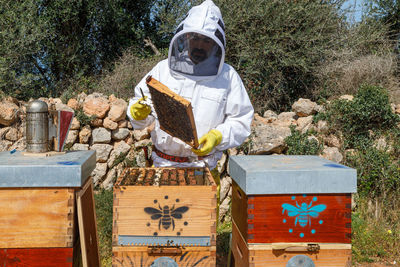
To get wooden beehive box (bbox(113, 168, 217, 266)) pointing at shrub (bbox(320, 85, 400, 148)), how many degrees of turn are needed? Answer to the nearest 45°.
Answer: approximately 135° to its left

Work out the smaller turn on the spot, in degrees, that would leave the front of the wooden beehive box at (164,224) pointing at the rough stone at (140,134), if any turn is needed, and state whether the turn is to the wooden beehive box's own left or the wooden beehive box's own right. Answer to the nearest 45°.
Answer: approximately 180°

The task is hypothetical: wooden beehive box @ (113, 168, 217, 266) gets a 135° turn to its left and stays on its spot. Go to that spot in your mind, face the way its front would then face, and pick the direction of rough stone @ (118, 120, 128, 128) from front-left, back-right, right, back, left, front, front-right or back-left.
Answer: front-left

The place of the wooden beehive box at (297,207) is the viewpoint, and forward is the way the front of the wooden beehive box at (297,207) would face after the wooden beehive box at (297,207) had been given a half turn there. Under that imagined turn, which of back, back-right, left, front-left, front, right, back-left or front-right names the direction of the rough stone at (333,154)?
front

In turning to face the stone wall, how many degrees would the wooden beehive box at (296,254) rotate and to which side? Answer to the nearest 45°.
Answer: approximately 135° to its right

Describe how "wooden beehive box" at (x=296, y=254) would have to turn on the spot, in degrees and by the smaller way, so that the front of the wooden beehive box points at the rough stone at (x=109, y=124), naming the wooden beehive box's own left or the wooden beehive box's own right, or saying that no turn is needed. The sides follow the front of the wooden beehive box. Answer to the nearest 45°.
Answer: approximately 135° to the wooden beehive box's own right

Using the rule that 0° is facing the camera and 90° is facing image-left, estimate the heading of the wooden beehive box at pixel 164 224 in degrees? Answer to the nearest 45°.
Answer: approximately 0°

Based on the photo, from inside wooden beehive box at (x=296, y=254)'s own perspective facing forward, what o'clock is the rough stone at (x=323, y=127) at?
The rough stone is roughly at 6 o'clock from the wooden beehive box.
